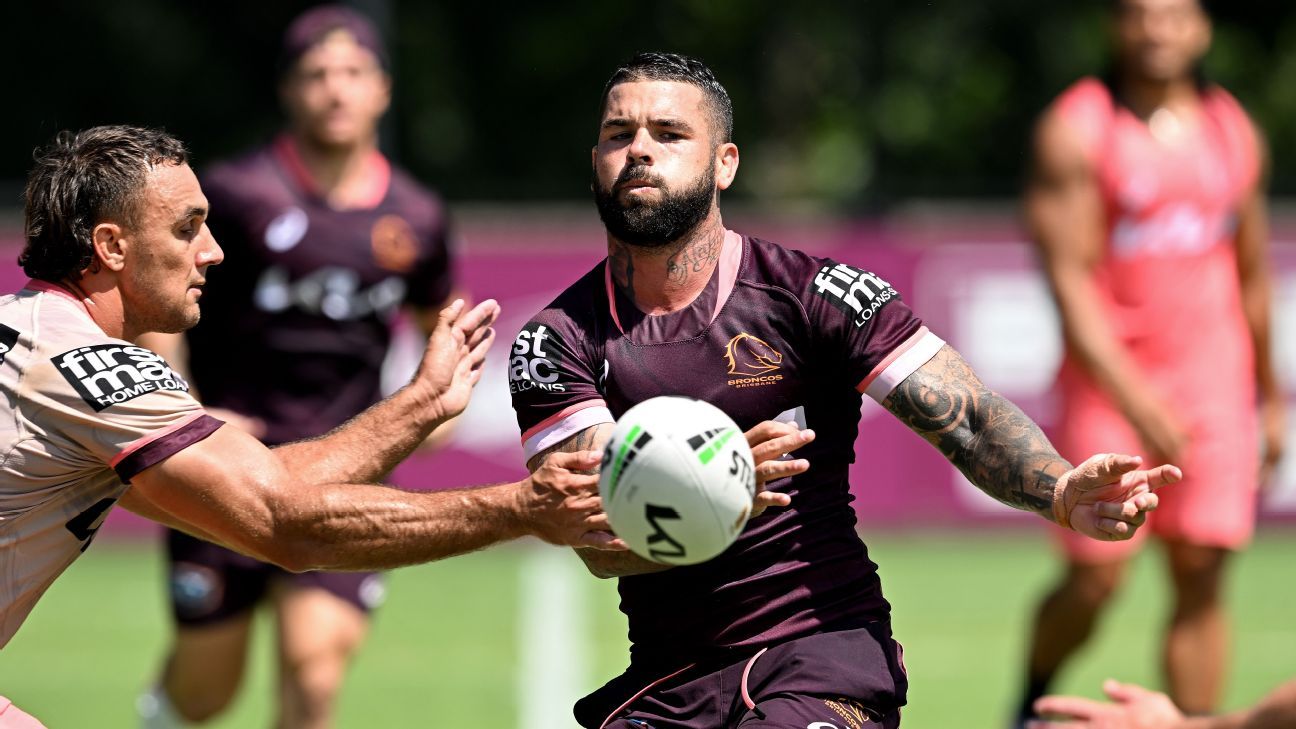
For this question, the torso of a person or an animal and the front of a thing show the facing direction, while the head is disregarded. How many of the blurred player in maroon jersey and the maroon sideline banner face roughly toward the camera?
2

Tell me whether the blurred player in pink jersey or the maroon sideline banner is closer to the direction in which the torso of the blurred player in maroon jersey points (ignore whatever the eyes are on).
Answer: the blurred player in pink jersey

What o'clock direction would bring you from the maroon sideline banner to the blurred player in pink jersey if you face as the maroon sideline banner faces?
The blurred player in pink jersey is roughly at 12 o'clock from the maroon sideline banner.

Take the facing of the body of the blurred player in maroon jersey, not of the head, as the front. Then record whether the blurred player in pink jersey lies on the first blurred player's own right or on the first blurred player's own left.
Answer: on the first blurred player's own left

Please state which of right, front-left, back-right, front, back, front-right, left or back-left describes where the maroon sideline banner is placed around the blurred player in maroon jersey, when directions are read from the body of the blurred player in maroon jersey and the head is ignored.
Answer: back-left

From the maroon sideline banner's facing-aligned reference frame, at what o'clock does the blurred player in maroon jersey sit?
The blurred player in maroon jersey is roughly at 1 o'clock from the maroon sideline banner.
